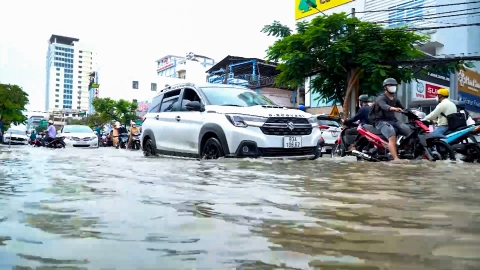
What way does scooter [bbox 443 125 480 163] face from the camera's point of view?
to the viewer's left

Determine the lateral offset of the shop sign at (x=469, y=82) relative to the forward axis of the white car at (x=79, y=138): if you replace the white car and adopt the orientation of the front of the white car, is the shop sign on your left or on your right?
on your left

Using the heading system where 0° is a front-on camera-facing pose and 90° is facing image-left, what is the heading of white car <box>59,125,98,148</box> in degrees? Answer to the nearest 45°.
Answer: approximately 0°

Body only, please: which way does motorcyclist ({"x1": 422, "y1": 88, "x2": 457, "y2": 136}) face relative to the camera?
to the viewer's left

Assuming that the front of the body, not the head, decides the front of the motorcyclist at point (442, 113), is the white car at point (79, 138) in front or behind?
in front

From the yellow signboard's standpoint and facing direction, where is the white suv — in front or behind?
in front

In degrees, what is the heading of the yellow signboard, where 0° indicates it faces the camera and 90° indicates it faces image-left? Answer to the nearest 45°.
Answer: approximately 45°

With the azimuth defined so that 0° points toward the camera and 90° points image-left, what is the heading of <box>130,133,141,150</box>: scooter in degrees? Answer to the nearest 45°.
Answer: approximately 0°

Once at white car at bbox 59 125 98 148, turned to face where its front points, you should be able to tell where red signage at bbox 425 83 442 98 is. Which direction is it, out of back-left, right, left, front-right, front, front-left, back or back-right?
left

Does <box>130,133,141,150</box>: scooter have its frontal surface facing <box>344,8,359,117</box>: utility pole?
no

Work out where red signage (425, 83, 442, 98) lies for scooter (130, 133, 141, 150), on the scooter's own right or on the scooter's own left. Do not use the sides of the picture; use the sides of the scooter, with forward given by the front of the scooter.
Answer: on the scooter's own left

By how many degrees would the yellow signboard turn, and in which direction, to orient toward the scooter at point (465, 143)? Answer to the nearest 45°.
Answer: approximately 45° to its left

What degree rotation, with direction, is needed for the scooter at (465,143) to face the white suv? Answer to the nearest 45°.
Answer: approximately 45° to its left

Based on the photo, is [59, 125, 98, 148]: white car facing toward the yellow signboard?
no

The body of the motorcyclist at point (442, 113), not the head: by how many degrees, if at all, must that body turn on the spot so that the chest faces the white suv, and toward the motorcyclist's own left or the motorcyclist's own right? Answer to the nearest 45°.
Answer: approximately 45° to the motorcyclist's own left
